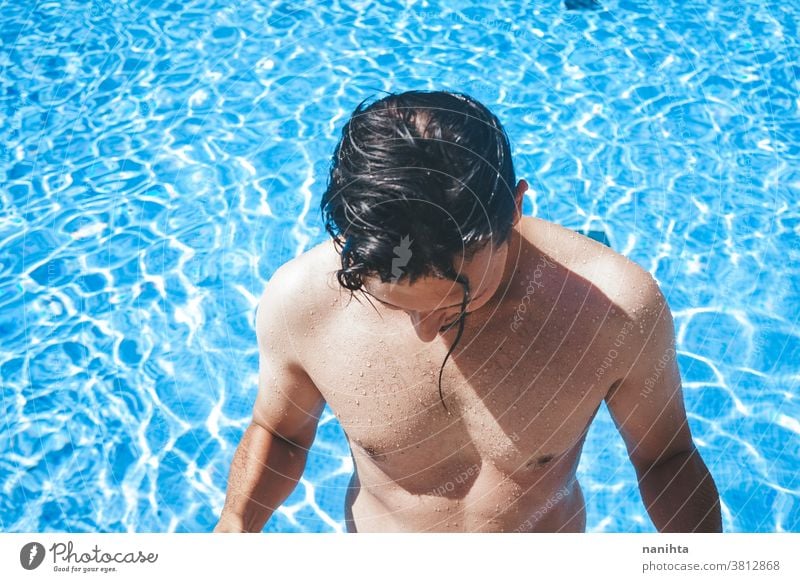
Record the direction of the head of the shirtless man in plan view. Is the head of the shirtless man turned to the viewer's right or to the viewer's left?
to the viewer's left

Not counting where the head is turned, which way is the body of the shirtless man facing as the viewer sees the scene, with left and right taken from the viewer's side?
facing the viewer
